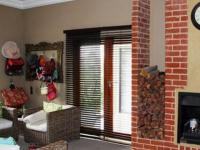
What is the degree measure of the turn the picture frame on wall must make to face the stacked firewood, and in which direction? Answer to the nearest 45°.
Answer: approximately 90° to its left

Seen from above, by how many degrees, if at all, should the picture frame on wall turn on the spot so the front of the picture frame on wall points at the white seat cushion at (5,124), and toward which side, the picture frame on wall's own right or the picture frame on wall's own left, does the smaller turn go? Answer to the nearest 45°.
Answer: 0° — it already faces it

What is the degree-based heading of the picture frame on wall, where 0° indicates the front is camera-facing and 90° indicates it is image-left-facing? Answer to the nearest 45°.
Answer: approximately 45°

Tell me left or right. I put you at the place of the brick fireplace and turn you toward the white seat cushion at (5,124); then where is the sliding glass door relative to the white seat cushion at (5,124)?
right
